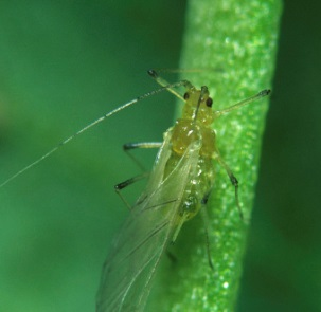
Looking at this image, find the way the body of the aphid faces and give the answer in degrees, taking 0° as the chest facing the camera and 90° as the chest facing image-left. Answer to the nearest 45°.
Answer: approximately 180°
